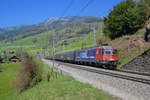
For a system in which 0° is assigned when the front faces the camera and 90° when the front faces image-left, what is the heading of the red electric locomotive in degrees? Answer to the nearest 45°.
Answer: approximately 315°

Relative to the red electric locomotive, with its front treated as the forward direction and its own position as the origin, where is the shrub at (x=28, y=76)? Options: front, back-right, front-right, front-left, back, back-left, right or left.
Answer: front-right

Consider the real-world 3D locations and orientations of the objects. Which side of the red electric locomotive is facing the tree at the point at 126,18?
left
